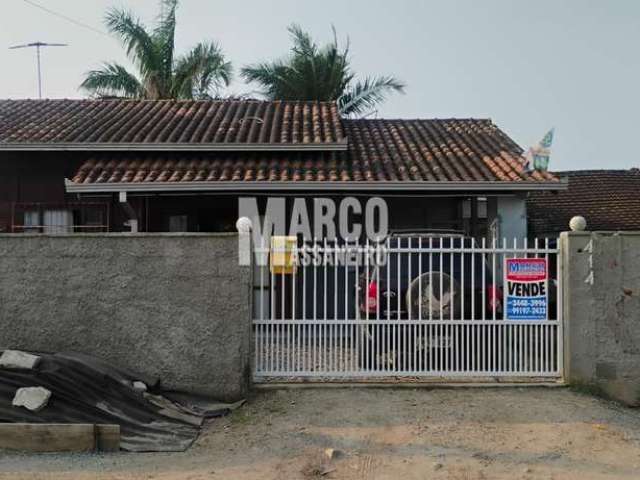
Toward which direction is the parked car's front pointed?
away from the camera

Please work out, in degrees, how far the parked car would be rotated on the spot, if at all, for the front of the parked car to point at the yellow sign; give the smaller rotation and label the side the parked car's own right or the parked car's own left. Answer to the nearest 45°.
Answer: approximately 90° to the parked car's own left

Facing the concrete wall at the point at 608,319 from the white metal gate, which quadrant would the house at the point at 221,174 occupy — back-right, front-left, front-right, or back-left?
back-left

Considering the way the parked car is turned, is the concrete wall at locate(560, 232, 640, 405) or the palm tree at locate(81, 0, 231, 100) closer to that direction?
the palm tree

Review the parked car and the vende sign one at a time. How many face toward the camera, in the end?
1

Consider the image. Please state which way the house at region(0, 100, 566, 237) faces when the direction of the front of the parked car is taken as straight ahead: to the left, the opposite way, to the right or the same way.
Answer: the opposite way

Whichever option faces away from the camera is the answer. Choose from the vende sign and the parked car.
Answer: the parked car

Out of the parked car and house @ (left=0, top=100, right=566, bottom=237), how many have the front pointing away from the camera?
1

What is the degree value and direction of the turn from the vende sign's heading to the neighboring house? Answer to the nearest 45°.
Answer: approximately 180°

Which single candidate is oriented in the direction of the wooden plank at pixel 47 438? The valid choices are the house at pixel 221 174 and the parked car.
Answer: the house

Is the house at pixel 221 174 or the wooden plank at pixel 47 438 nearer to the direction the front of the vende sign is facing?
the wooden plank

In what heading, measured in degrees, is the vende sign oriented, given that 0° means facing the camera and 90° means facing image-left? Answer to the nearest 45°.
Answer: approximately 0°

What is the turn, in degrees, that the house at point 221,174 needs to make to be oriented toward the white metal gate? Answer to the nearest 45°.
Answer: approximately 45° to its left

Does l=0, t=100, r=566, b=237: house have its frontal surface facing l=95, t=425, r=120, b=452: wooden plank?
yes
